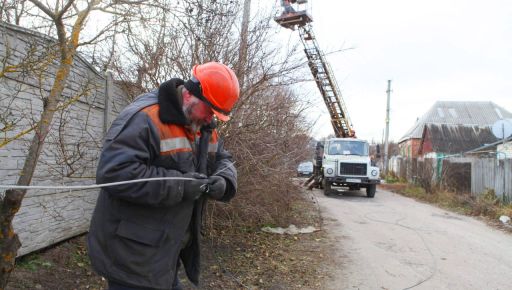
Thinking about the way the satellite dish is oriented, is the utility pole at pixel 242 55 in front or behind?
in front

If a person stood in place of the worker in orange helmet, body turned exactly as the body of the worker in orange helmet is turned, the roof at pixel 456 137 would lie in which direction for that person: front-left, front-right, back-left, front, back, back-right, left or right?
left

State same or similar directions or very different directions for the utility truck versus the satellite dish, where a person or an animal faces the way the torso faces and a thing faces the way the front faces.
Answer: same or similar directions

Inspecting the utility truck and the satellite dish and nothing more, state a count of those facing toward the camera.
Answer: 2

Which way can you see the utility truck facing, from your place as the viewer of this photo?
facing the viewer

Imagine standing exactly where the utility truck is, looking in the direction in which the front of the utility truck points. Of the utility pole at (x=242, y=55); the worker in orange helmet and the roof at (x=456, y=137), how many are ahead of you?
2

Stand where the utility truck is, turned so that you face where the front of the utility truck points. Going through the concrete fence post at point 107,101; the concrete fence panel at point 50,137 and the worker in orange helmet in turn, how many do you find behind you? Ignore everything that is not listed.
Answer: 0

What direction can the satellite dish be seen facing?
toward the camera

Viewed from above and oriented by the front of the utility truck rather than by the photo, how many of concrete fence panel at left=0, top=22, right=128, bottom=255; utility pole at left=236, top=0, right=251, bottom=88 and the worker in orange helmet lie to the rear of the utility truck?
0

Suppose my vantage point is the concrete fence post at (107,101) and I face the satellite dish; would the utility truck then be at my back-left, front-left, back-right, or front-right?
front-left

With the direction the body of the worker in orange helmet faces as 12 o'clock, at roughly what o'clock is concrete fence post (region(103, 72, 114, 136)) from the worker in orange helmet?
The concrete fence post is roughly at 7 o'clock from the worker in orange helmet.

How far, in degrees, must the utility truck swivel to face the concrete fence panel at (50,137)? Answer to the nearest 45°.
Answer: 0° — it already faces it

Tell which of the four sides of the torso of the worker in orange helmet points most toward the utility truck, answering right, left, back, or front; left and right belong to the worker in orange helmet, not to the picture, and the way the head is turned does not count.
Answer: left

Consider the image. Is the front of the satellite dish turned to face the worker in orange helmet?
yes
